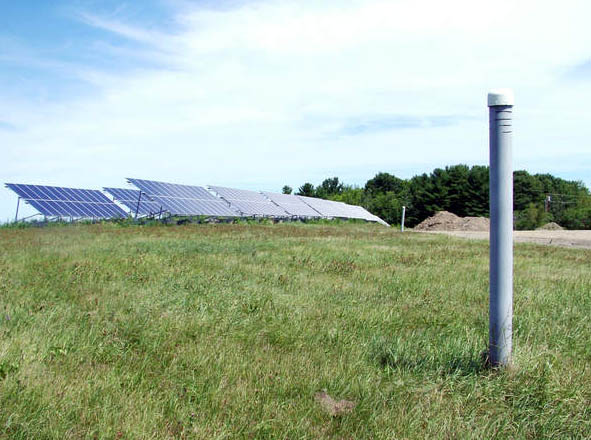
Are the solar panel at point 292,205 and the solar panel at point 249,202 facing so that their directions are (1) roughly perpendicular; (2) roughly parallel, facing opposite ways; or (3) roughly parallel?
roughly parallel

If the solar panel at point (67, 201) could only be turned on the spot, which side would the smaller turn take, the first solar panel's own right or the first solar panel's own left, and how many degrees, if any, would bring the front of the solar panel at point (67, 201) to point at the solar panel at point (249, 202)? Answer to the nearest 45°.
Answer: approximately 90° to the first solar panel's own left

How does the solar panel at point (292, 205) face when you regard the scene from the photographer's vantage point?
facing the viewer and to the right of the viewer

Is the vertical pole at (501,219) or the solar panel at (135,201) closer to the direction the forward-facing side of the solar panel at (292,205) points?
the vertical pole

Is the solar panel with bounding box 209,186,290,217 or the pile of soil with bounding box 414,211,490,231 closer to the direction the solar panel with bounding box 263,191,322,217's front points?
the pile of soil

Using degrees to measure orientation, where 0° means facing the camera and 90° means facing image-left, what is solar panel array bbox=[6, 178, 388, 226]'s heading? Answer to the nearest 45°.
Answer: approximately 315°

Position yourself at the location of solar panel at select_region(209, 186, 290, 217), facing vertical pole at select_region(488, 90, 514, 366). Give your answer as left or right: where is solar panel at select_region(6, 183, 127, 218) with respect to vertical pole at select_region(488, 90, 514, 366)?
right

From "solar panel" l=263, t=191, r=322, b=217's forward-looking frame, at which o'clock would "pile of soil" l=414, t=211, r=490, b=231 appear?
The pile of soil is roughly at 11 o'clock from the solar panel.

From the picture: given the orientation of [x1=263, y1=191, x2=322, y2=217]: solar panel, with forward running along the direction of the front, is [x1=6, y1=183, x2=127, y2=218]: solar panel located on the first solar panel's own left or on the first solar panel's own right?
on the first solar panel's own right

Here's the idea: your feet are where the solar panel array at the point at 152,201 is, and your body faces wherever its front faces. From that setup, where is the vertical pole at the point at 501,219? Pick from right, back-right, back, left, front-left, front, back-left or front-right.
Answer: front-right

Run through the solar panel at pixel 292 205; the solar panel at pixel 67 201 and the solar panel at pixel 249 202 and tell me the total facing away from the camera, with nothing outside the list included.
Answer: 0

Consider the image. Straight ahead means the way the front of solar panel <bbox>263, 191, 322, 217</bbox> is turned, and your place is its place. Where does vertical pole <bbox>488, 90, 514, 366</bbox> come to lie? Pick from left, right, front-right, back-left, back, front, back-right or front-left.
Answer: front-right

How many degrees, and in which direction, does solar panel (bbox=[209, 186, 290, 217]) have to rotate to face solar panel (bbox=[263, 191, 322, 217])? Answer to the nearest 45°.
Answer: approximately 90° to its left

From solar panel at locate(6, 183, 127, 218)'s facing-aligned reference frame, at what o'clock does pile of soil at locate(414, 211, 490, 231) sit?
The pile of soil is roughly at 10 o'clock from the solar panel.
